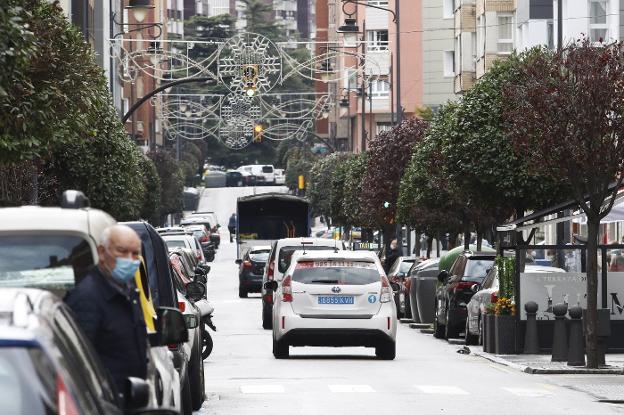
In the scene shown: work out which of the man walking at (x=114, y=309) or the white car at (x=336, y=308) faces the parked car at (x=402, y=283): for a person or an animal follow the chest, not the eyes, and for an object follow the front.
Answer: the white car

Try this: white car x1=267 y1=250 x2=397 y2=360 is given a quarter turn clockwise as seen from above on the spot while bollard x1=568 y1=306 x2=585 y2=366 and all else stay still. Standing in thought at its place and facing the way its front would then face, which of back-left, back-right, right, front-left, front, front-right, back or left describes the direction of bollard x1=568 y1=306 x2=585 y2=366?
front

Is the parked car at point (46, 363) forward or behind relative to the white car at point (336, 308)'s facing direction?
behind

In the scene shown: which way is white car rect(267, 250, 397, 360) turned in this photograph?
away from the camera

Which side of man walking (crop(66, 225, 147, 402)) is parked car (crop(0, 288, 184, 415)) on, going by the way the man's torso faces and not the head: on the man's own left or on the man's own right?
on the man's own right

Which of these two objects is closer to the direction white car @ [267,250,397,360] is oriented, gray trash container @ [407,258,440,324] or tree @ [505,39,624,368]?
the gray trash container

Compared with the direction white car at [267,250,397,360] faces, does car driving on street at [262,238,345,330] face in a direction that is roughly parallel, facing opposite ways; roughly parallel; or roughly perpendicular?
roughly parallel

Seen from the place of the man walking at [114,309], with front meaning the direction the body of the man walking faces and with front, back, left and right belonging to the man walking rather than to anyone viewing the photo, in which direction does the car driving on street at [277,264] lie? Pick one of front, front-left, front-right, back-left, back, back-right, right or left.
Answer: back-left

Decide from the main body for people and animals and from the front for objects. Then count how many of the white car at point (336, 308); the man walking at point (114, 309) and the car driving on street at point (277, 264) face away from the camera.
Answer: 2

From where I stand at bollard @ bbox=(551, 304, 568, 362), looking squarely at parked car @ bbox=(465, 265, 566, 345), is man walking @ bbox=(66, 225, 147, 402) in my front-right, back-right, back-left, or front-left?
back-left

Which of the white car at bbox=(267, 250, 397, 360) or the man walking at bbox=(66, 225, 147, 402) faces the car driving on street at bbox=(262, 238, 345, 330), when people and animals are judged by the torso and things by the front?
the white car

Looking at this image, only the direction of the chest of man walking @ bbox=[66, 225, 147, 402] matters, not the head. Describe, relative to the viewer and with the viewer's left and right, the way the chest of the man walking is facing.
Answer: facing the viewer and to the right of the viewer

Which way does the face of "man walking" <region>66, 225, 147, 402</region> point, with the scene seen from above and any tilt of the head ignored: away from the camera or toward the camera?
toward the camera

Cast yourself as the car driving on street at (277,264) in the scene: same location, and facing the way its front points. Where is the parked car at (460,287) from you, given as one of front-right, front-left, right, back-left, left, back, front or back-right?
back-right

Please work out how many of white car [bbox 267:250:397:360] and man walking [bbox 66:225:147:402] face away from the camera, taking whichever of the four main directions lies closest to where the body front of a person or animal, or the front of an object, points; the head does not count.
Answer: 1

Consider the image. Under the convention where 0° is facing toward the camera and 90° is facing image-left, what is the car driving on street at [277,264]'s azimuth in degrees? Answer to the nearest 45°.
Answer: approximately 180°

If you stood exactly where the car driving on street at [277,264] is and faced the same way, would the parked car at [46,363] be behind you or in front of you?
behind
